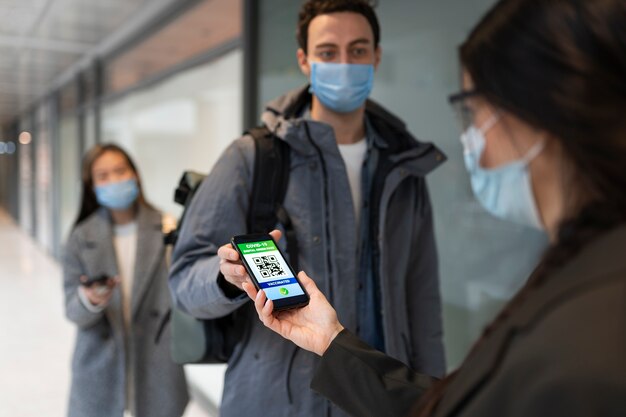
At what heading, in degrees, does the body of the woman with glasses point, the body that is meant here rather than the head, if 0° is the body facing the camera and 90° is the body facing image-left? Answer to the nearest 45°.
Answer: approximately 135°

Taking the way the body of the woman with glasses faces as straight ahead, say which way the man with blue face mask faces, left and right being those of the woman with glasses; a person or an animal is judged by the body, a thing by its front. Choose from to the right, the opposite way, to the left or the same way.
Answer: the opposite way

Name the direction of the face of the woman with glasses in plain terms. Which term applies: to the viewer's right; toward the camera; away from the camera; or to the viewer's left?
to the viewer's left

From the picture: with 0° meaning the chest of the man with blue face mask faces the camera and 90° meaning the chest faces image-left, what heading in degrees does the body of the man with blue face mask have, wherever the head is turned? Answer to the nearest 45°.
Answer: approximately 315°

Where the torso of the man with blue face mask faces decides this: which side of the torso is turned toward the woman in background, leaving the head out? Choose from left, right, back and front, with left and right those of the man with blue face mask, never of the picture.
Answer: back
